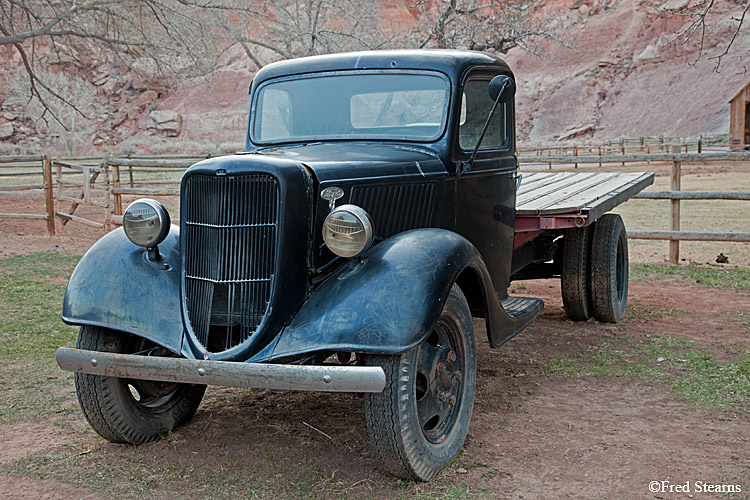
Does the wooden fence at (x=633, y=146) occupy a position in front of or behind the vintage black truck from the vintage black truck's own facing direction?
behind

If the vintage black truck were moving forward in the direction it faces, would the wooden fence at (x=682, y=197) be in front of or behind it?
behind

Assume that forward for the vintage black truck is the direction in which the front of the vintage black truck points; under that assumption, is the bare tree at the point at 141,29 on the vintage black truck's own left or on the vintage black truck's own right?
on the vintage black truck's own right

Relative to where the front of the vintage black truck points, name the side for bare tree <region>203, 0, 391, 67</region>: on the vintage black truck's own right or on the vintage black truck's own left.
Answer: on the vintage black truck's own right

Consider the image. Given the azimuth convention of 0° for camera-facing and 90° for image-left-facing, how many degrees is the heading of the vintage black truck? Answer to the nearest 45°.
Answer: approximately 45°
